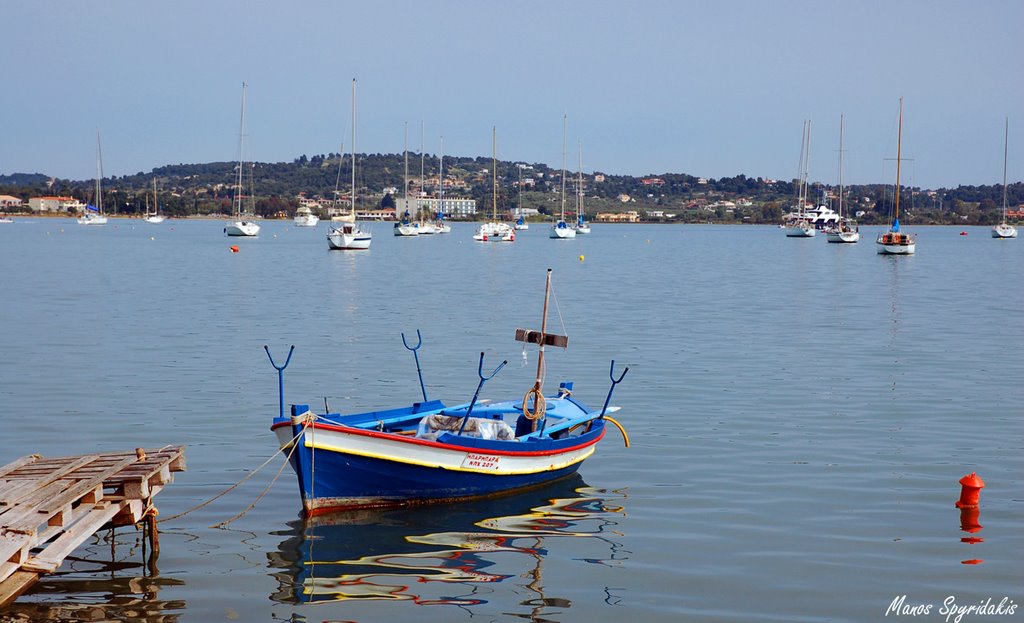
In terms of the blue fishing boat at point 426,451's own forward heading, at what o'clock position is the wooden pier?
The wooden pier is roughly at 12 o'clock from the blue fishing boat.

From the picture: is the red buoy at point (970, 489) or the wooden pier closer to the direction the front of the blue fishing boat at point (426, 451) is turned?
the wooden pier

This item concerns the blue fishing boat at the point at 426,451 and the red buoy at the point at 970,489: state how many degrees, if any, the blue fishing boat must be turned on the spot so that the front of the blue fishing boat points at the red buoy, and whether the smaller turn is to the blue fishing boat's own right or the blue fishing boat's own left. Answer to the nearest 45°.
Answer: approximately 135° to the blue fishing boat's own left

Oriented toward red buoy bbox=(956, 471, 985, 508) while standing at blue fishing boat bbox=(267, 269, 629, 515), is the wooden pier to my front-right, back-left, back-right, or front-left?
back-right

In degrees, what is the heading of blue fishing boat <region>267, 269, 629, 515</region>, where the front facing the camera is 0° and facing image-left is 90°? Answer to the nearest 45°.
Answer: approximately 45°
